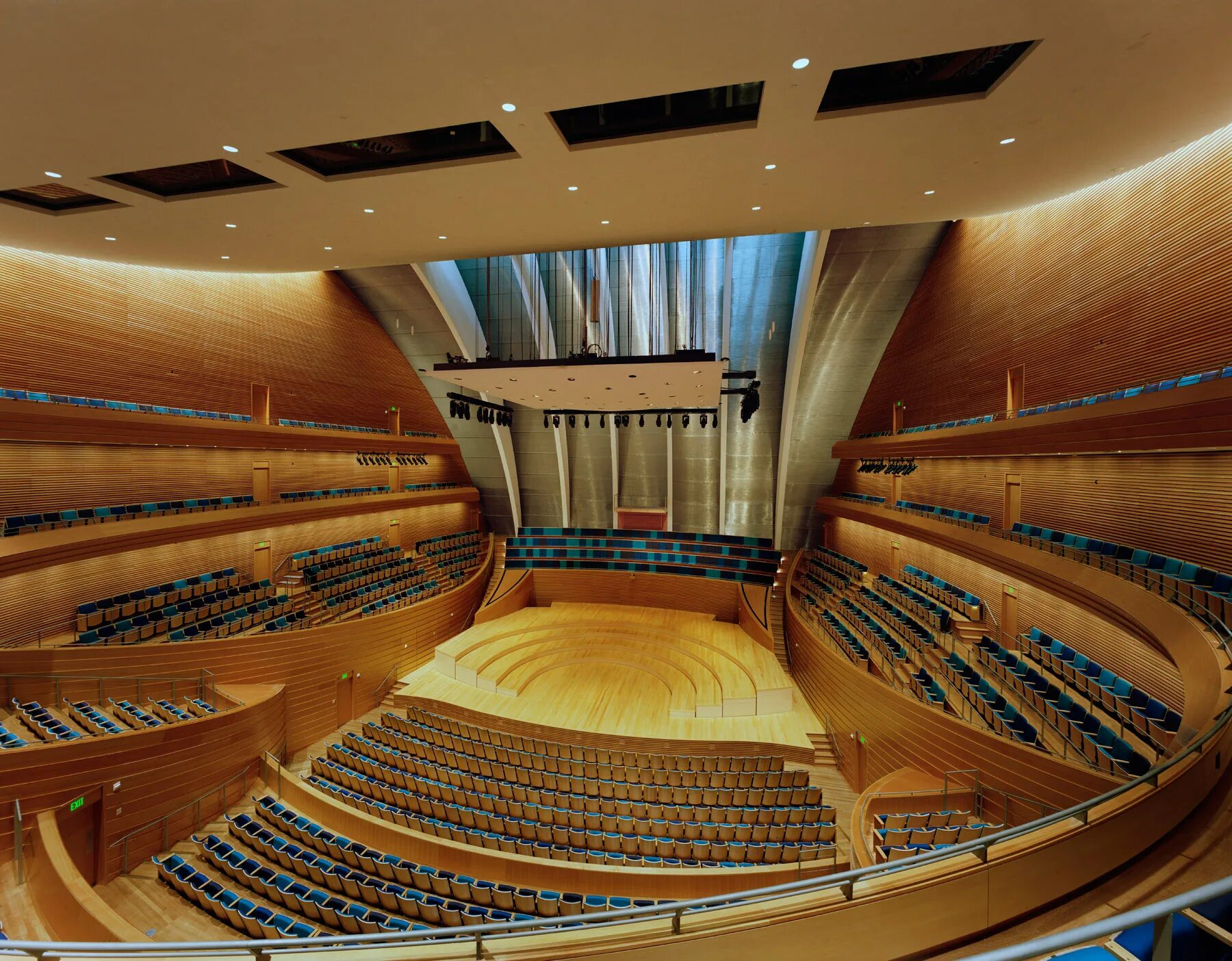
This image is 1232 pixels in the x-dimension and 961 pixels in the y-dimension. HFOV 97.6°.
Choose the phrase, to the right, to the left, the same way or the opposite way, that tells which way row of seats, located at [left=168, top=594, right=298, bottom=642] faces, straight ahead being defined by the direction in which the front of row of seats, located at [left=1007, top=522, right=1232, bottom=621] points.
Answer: the opposite way

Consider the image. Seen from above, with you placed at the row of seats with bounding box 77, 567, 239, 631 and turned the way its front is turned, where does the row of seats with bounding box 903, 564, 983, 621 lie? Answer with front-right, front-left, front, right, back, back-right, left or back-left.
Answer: front

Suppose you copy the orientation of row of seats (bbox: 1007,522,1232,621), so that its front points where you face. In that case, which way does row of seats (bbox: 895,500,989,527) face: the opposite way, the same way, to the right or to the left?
the same way

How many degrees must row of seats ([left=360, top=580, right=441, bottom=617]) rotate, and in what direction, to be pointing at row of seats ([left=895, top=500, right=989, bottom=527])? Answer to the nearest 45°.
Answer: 0° — it already faces it

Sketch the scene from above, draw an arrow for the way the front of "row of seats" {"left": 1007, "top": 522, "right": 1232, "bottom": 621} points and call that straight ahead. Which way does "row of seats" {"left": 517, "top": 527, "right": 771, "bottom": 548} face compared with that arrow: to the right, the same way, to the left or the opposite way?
to the left

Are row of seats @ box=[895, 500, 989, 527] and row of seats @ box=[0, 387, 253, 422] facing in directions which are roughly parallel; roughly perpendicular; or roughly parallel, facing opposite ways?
roughly parallel, facing opposite ways

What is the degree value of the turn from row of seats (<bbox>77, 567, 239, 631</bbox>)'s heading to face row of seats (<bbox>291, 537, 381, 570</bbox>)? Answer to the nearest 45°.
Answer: approximately 90° to its left

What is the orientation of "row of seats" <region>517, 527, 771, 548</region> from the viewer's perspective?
toward the camera

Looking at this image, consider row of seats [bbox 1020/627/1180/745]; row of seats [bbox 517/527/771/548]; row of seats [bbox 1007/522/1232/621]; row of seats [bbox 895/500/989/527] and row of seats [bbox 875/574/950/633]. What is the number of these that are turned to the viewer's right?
0

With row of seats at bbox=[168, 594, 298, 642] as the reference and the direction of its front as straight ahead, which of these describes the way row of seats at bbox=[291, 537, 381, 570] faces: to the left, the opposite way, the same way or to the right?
the same way

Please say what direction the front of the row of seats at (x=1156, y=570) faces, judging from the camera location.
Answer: facing the viewer and to the left of the viewer

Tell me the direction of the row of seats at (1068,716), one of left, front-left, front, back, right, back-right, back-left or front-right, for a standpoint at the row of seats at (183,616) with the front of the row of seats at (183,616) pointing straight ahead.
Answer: front

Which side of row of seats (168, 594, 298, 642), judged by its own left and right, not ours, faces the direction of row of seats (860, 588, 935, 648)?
front

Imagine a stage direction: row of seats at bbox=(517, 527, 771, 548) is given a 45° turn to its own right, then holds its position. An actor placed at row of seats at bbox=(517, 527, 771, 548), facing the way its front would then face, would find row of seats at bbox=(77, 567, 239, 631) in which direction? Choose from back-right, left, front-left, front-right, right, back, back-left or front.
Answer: front

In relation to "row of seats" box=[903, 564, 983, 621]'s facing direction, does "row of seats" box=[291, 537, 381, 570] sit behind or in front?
in front

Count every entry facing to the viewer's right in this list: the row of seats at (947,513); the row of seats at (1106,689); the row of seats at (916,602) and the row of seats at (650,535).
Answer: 0

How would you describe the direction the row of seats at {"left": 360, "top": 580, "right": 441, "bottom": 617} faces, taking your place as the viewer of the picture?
facing the viewer and to the right of the viewer
